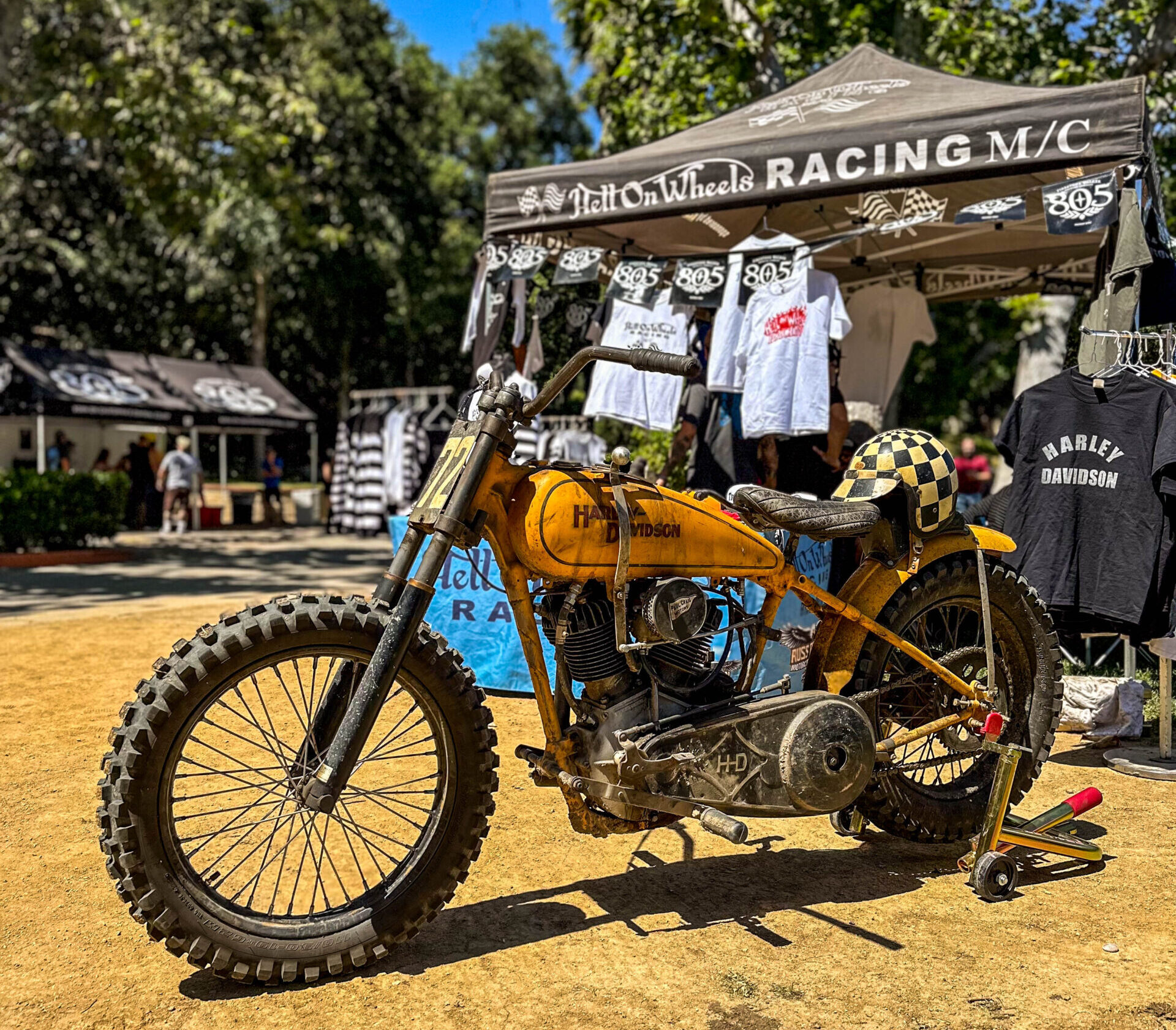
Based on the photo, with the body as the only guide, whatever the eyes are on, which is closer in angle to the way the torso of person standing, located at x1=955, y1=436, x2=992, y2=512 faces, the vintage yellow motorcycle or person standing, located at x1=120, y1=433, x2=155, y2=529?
the vintage yellow motorcycle

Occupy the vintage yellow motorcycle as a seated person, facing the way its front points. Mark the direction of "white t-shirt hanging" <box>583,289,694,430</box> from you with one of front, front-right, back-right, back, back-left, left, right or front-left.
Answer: back-right

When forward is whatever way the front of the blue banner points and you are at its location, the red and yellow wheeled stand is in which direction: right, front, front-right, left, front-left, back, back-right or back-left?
front-left

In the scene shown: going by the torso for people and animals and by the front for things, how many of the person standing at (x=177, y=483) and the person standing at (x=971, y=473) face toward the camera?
1

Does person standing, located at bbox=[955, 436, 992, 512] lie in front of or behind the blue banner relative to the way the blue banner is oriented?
behind

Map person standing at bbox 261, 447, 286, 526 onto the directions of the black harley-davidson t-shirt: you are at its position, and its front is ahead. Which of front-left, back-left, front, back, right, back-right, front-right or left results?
back-right

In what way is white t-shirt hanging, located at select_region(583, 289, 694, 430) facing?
toward the camera

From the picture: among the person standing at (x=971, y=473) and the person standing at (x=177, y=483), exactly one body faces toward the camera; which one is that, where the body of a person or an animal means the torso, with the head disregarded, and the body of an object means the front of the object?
the person standing at (x=971, y=473)

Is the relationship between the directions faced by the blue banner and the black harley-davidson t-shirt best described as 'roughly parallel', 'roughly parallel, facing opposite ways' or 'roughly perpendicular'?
roughly parallel

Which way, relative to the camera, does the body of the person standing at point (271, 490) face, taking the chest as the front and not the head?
toward the camera

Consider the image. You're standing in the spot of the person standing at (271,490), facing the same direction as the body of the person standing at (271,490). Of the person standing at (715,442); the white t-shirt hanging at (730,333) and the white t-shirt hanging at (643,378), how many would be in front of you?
3

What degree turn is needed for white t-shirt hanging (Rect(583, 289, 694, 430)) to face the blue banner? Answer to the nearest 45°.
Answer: approximately 45° to its right

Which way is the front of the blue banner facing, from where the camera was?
facing the viewer
